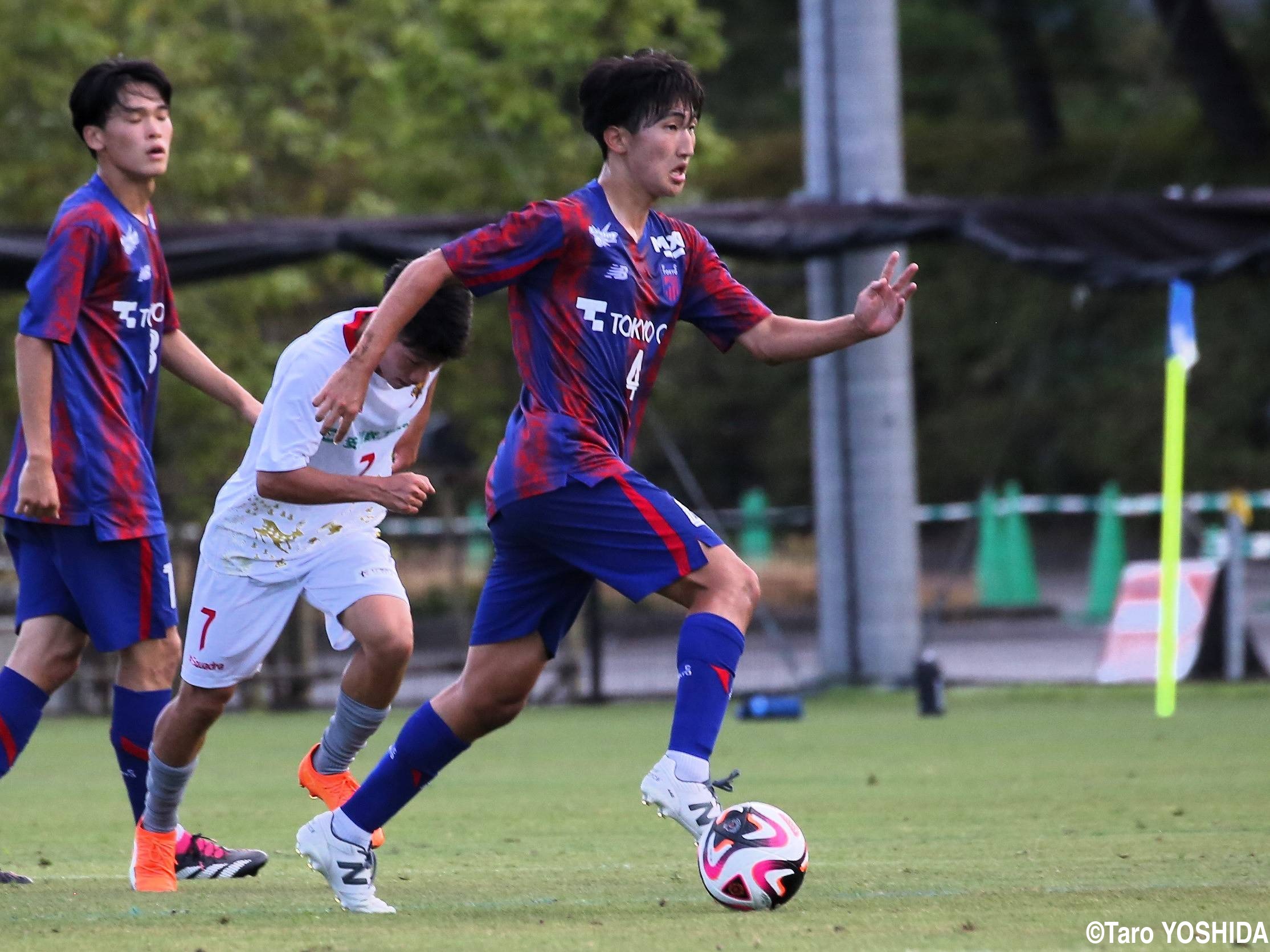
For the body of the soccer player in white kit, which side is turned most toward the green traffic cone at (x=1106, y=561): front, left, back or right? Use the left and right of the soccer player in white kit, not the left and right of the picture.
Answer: left

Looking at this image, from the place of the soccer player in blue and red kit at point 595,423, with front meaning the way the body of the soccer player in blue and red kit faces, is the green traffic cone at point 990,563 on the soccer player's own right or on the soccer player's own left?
on the soccer player's own left

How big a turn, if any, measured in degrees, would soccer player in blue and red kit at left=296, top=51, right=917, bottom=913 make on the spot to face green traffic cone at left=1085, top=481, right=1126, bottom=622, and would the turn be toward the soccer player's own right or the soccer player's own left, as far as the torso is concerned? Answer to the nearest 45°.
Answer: approximately 135° to the soccer player's own left

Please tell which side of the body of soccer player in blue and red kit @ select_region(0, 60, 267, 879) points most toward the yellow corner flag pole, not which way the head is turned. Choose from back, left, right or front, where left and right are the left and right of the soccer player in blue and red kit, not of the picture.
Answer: left

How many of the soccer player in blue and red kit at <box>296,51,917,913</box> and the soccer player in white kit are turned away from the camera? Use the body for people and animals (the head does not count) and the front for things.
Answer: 0

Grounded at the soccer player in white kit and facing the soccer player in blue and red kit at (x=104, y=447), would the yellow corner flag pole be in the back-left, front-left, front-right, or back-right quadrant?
back-right

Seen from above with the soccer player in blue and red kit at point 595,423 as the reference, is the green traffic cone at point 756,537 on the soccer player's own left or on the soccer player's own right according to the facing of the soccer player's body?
on the soccer player's own left

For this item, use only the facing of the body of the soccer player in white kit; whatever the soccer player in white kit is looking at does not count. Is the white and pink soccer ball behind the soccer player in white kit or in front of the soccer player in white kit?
in front

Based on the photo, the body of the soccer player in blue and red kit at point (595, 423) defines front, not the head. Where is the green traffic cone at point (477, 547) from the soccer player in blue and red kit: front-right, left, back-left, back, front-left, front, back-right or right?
back-left

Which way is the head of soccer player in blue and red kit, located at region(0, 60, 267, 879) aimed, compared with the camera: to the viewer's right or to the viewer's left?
to the viewer's right

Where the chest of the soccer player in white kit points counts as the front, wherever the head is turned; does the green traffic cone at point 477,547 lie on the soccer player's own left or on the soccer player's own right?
on the soccer player's own left
